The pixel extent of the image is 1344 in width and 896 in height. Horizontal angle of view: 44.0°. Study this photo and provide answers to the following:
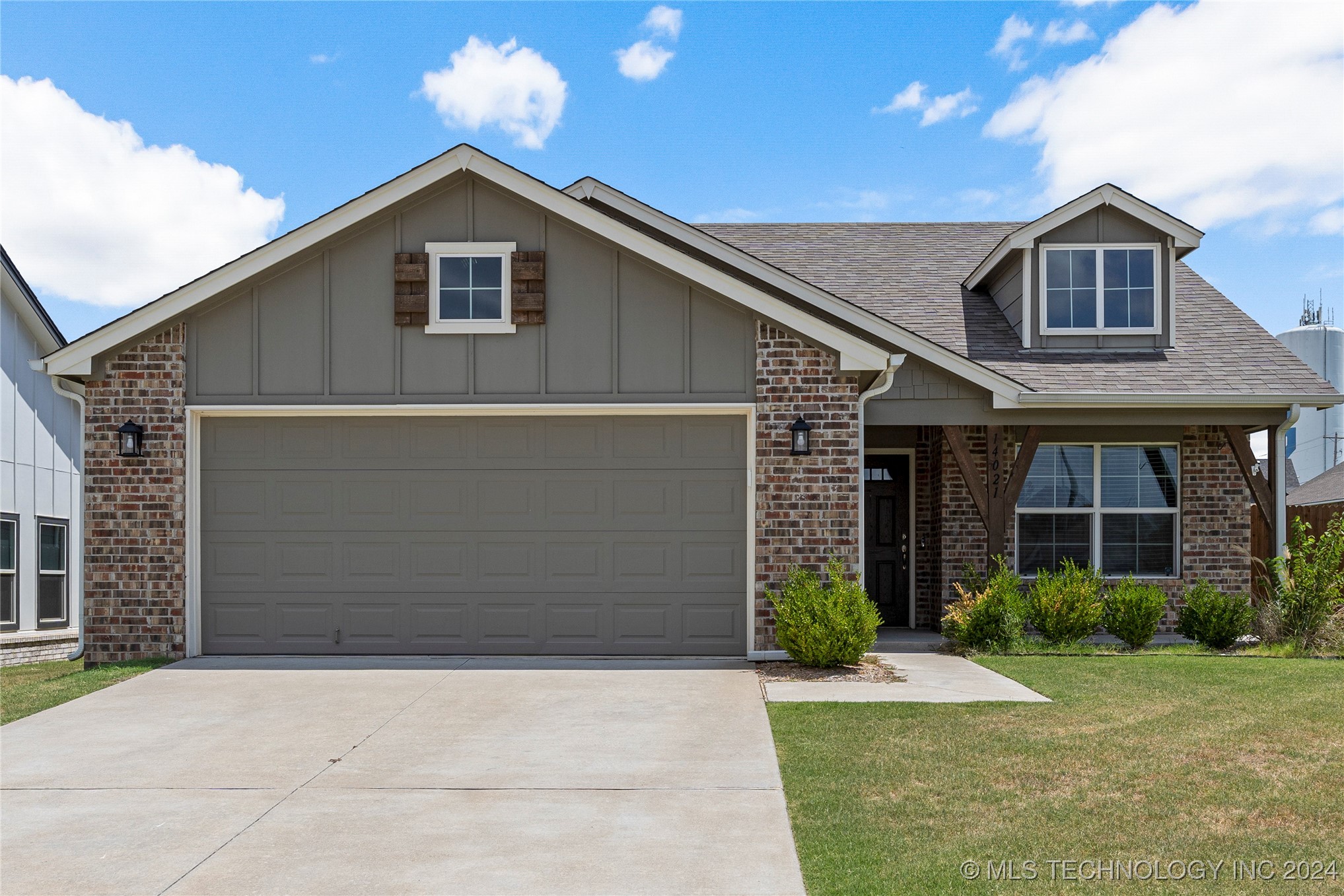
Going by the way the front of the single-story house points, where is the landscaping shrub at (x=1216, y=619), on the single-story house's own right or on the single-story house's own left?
on the single-story house's own left

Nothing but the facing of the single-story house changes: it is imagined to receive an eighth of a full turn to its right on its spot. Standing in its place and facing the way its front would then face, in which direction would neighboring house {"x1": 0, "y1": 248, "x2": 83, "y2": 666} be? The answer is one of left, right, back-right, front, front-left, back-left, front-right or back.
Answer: right

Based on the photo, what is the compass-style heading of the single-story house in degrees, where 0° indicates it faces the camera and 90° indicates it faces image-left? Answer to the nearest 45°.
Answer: approximately 0°

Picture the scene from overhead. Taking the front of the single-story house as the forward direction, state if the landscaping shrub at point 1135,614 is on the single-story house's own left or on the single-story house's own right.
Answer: on the single-story house's own left
